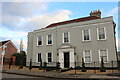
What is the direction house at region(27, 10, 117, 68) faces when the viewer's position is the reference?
facing the viewer and to the left of the viewer
